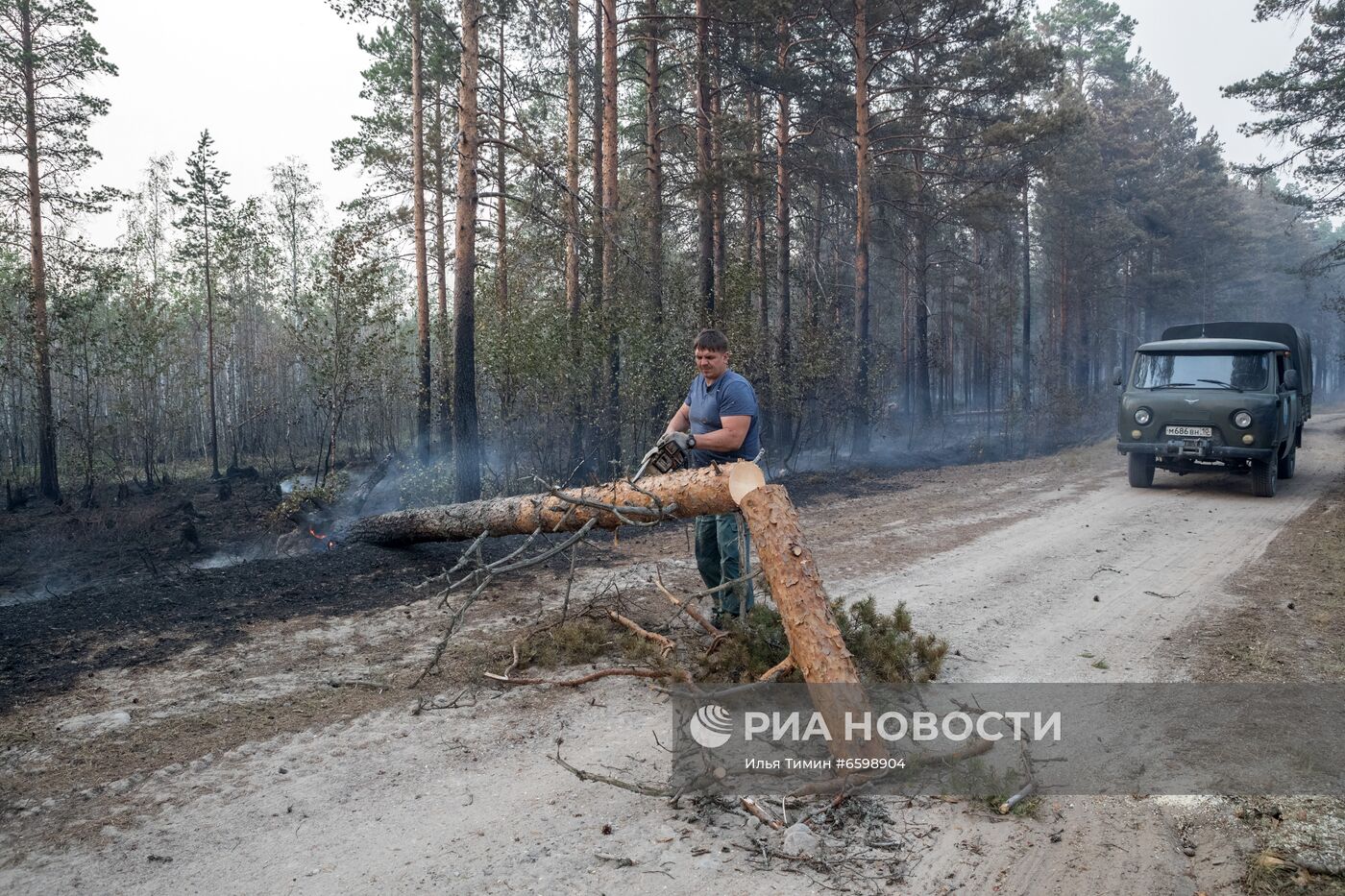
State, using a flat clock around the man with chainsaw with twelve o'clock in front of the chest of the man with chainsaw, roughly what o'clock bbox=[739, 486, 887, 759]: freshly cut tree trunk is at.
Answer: The freshly cut tree trunk is roughly at 10 o'clock from the man with chainsaw.

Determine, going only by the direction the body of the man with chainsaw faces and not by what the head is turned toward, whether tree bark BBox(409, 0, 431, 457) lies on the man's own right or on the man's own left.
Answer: on the man's own right

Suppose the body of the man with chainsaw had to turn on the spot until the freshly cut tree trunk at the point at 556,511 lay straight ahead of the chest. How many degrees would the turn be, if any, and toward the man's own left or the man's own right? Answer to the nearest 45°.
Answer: approximately 90° to the man's own right

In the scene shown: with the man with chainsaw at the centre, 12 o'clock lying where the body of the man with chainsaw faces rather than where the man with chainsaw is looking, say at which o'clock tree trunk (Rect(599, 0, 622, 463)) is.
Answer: The tree trunk is roughly at 4 o'clock from the man with chainsaw.

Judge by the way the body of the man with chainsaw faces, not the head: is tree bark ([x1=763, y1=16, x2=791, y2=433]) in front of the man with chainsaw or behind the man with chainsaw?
behind

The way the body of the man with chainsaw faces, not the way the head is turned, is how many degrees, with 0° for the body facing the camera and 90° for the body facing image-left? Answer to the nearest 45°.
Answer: approximately 45°

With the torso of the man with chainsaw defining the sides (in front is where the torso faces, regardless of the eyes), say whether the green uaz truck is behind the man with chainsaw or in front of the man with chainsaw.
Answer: behind

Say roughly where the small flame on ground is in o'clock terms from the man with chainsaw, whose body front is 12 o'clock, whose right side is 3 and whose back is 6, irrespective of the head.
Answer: The small flame on ground is roughly at 3 o'clock from the man with chainsaw.

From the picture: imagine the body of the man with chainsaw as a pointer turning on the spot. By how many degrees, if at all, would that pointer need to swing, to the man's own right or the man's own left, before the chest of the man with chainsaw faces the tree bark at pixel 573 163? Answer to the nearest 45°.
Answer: approximately 135° to the man's own right

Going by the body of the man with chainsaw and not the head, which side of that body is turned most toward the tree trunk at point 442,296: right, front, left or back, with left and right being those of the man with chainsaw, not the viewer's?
right

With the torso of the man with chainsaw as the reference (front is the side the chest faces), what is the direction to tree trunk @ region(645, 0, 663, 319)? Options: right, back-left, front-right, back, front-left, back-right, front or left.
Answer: back-right
